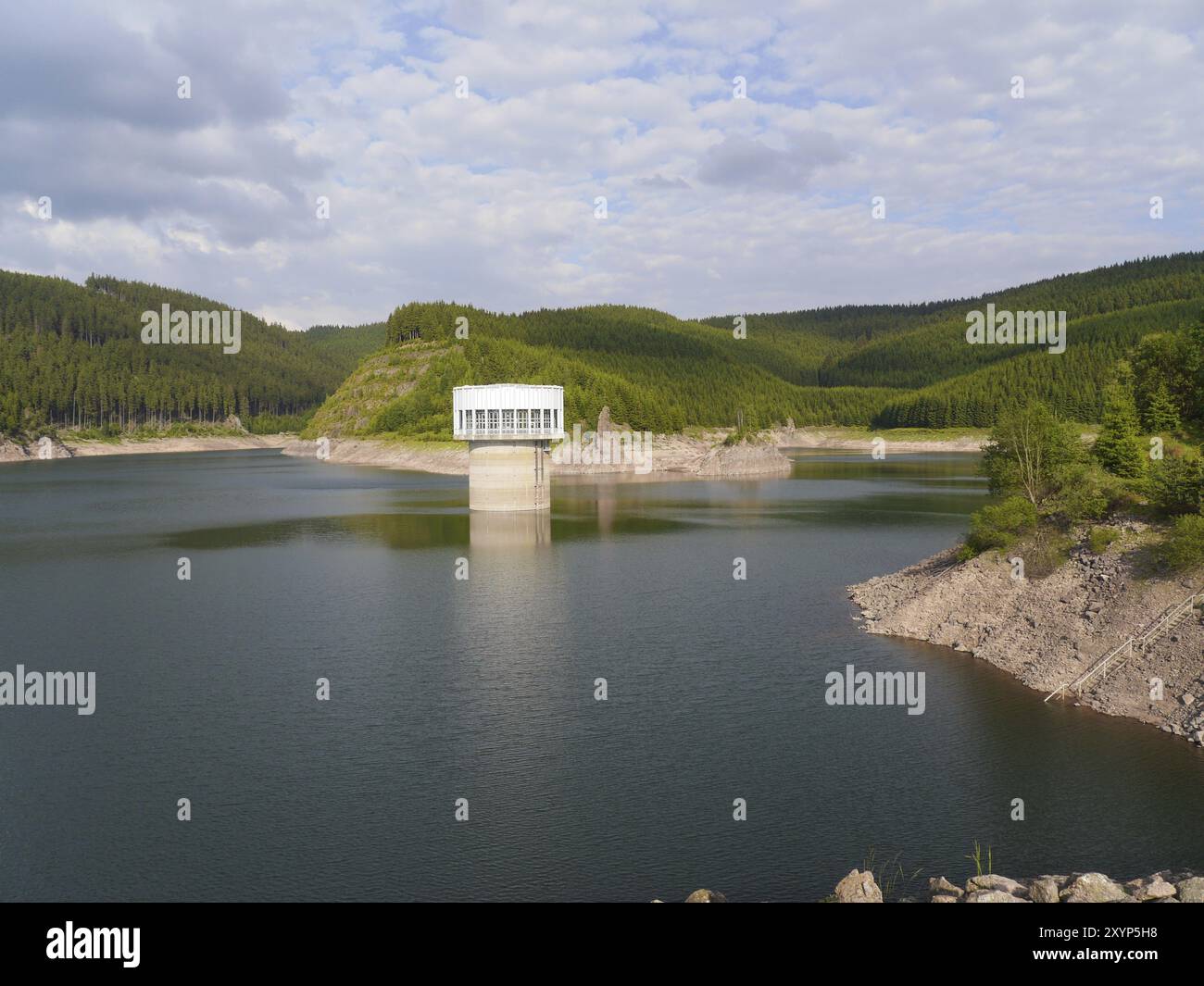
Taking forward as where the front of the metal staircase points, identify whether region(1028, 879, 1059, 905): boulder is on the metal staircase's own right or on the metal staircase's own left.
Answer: on the metal staircase's own left

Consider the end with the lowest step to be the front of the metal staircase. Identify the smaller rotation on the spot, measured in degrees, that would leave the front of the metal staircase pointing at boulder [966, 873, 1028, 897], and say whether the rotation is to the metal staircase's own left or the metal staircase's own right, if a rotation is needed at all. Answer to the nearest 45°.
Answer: approximately 90° to the metal staircase's own left

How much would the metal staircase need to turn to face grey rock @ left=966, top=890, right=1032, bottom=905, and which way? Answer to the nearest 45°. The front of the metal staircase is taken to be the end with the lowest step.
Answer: approximately 90° to its left

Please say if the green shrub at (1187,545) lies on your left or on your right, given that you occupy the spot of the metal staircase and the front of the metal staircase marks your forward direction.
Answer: on your right

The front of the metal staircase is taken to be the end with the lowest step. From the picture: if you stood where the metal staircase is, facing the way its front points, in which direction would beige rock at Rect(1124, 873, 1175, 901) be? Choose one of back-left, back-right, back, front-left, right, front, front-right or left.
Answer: left

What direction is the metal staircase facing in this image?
to the viewer's left

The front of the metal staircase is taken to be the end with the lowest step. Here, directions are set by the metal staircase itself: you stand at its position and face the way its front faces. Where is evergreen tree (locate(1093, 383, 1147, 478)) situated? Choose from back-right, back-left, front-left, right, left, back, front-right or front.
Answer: right

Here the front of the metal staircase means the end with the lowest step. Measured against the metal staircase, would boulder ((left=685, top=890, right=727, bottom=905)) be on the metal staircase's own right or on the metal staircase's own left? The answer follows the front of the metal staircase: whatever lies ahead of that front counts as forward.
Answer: on the metal staircase's own left

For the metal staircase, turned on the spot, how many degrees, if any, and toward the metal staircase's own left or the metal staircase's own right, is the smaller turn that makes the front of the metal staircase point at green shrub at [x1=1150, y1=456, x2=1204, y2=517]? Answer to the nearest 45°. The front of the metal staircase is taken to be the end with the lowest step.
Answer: approximately 90° to the metal staircase's own right
